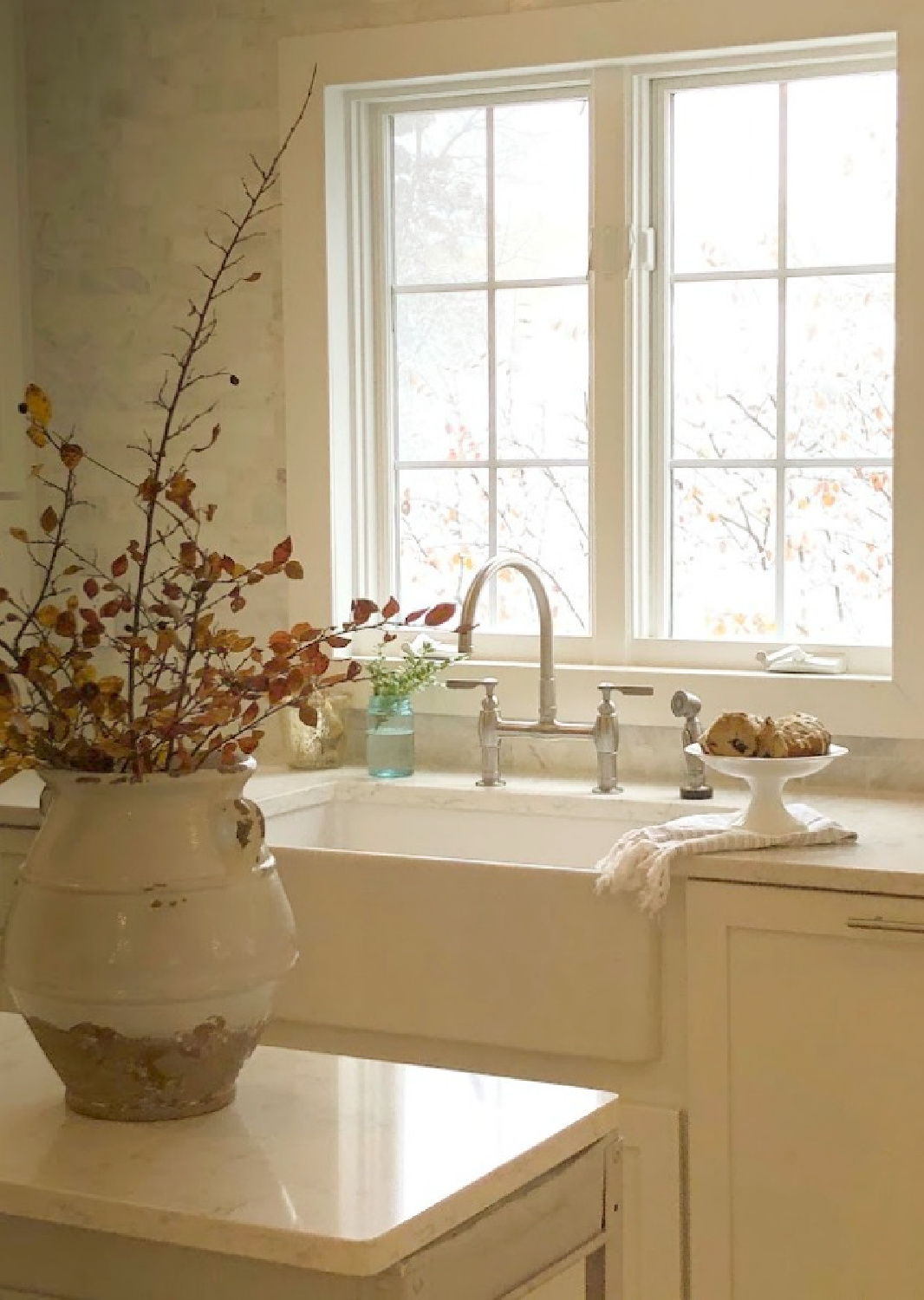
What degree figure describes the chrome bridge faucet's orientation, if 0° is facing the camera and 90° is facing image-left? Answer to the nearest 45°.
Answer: approximately 45°

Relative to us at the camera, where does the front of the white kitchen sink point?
facing the viewer and to the left of the viewer

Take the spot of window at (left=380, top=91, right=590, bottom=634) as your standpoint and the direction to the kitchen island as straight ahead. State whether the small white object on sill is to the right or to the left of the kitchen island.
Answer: left

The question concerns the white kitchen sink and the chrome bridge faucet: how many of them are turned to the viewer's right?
0

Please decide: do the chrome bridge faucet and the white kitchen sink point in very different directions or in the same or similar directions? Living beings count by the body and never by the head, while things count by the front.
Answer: same or similar directions
